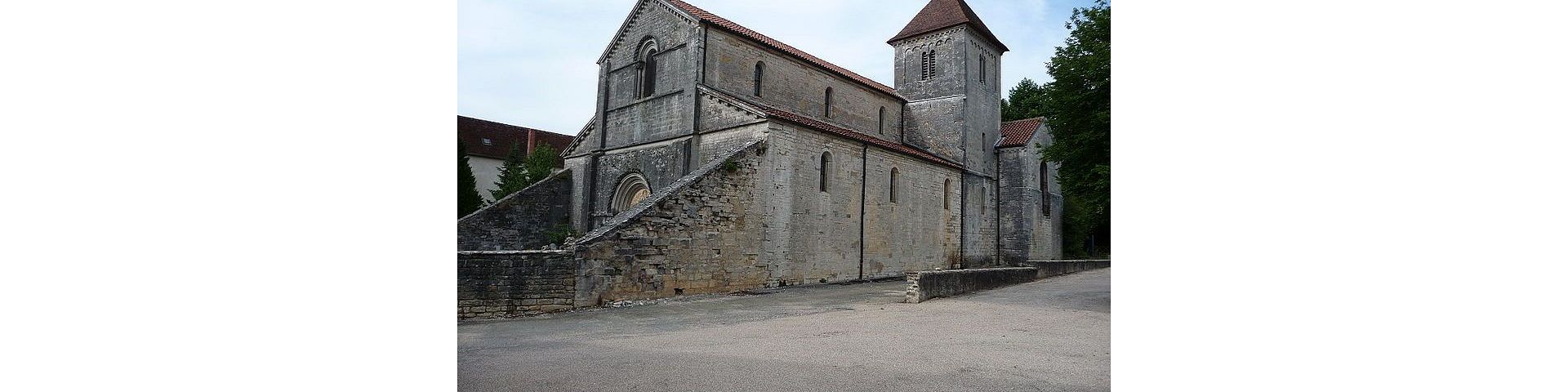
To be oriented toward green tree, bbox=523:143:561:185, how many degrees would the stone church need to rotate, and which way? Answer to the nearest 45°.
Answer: approximately 90° to its right

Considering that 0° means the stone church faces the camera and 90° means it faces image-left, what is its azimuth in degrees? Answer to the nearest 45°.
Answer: approximately 45°

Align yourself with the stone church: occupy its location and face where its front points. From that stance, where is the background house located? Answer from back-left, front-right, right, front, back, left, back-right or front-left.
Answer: right

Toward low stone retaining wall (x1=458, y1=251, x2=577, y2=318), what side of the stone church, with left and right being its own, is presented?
front

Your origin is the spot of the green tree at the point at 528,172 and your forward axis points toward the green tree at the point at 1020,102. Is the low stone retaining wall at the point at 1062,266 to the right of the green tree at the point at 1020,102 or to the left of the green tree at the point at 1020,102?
right

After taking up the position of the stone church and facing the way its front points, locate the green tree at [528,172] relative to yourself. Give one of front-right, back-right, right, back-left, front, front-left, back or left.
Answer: right

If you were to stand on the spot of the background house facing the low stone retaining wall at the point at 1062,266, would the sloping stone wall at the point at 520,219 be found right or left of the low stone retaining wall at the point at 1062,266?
right

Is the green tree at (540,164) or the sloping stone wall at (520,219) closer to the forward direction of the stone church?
the sloping stone wall

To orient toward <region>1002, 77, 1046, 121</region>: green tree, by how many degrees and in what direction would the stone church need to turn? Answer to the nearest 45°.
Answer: approximately 180°

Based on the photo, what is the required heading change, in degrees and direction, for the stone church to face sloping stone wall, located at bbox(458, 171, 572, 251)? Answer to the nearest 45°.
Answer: approximately 45° to its right
